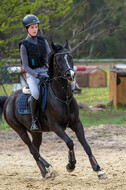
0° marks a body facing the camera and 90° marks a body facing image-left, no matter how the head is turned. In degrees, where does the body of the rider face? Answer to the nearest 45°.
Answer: approximately 315°

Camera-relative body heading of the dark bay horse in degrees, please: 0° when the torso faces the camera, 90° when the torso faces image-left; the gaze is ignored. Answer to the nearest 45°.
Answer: approximately 315°
